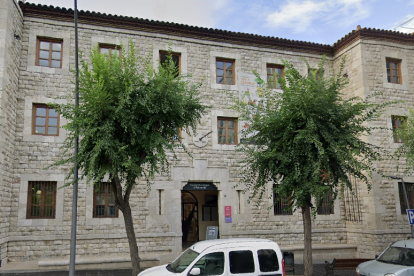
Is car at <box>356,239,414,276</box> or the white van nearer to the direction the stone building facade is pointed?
the white van

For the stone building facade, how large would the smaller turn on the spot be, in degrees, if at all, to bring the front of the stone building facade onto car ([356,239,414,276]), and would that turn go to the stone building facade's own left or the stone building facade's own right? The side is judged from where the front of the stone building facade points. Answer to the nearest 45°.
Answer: approximately 45° to the stone building facade's own left

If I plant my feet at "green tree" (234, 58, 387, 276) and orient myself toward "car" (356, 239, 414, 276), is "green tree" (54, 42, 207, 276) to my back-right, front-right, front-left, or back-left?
back-right

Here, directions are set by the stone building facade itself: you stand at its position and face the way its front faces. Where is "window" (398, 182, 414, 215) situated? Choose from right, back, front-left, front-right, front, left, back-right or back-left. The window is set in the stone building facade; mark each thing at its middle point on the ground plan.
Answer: left

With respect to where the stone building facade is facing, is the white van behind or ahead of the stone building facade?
ahead

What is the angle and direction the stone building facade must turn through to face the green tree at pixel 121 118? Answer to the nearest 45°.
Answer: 0° — it already faces it

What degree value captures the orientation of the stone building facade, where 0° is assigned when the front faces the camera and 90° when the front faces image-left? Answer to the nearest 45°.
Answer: approximately 0°

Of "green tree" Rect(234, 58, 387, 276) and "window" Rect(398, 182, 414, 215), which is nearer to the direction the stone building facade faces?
the green tree
